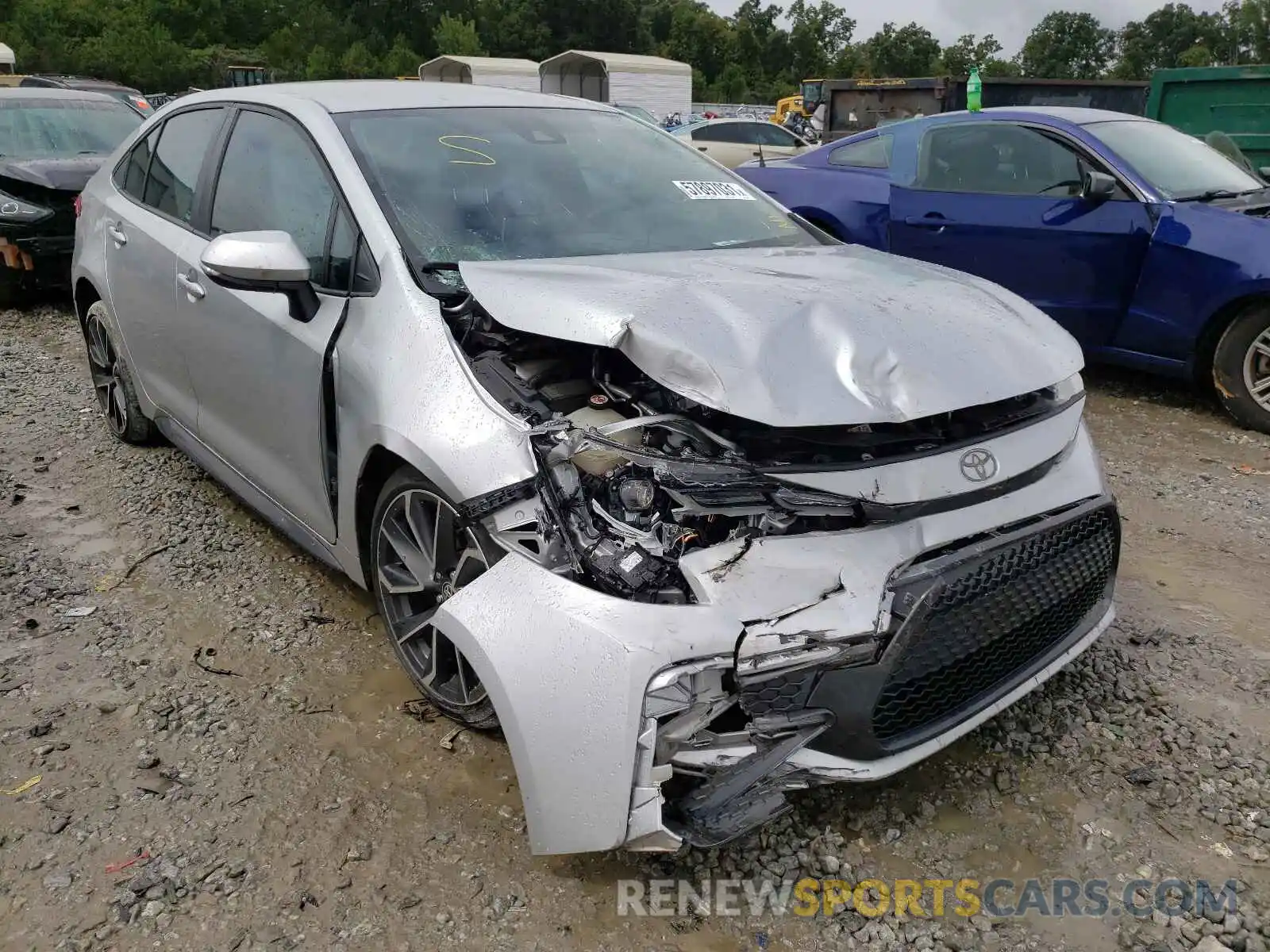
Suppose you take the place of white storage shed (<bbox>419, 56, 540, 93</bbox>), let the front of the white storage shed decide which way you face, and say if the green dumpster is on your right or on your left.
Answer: on your left

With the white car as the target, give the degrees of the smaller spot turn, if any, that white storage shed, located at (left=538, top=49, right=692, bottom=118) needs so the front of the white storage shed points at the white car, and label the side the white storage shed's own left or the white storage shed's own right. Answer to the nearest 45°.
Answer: approximately 45° to the white storage shed's own left

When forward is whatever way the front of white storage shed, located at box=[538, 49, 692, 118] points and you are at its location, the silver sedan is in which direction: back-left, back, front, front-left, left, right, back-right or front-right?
front-left

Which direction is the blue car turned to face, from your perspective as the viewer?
facing the viewer and to the right of the viewer

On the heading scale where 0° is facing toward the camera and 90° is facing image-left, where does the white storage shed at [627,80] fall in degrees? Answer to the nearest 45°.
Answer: approximately 45°

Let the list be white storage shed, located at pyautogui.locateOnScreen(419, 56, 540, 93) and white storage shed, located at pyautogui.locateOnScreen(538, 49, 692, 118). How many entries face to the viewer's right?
0

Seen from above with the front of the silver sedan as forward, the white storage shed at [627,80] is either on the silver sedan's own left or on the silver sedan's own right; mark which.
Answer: on the silver sedan's own left

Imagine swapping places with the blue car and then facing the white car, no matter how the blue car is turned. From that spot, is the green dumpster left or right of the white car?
right

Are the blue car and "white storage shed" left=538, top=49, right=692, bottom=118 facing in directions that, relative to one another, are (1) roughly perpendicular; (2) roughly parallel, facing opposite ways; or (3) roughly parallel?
roughly perpendicular

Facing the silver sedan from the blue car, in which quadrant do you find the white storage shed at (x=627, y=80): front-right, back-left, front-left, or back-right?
back-right

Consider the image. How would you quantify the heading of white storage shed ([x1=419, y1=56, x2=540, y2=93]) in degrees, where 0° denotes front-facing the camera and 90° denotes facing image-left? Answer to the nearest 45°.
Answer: approximately 45°

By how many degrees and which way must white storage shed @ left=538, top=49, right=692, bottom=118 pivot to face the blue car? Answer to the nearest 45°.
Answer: approximately 45° to its left
